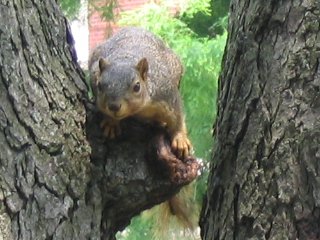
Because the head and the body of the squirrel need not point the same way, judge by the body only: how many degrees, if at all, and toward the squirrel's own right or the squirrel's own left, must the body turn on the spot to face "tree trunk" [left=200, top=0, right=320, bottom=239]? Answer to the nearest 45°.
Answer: approximately 45° to the squirrel's own left

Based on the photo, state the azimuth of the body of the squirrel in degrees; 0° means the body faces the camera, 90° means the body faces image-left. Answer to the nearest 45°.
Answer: approximately 0°
